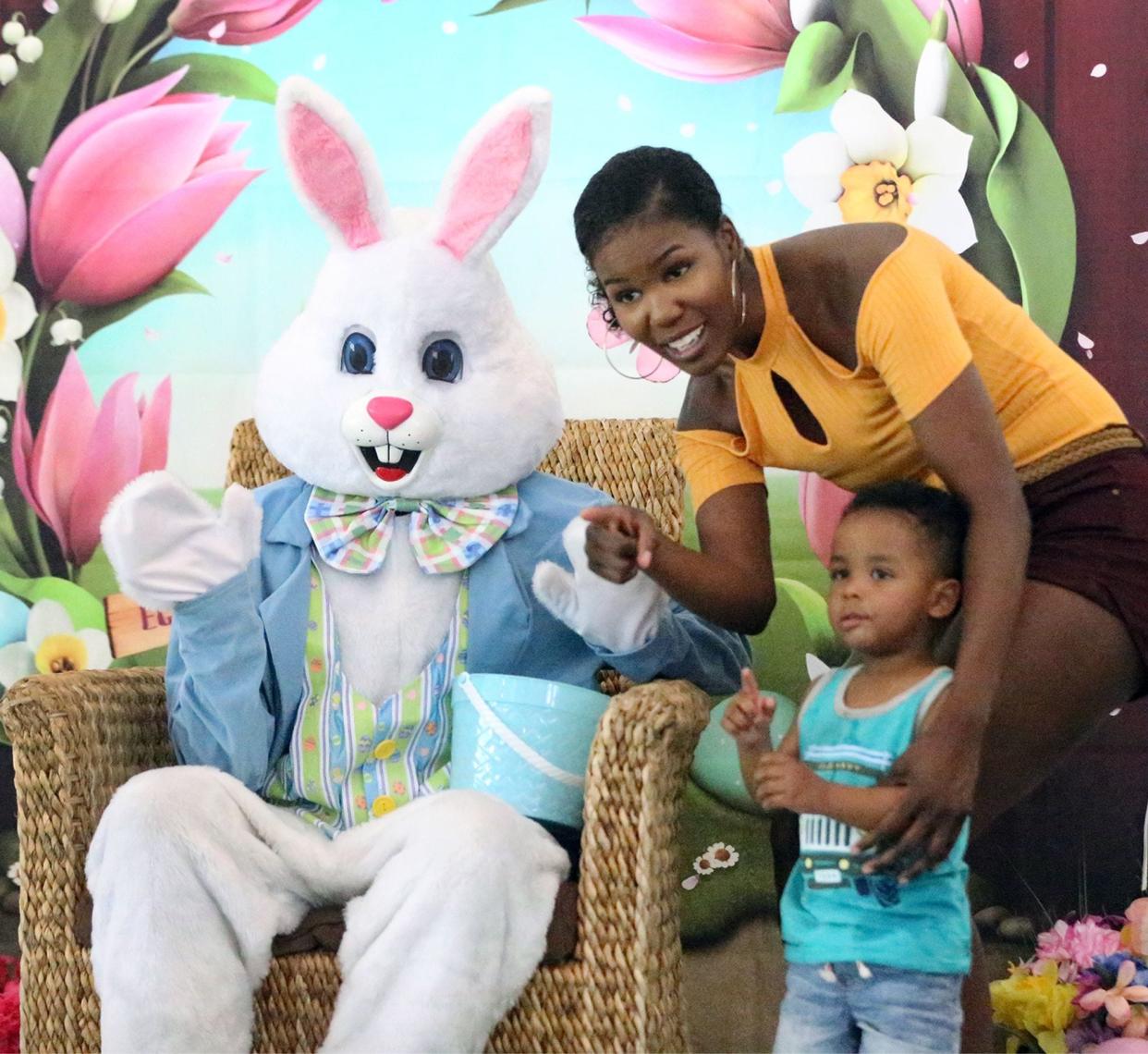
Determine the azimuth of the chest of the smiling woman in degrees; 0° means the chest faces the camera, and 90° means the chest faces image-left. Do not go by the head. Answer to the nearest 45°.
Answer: approximately 45°

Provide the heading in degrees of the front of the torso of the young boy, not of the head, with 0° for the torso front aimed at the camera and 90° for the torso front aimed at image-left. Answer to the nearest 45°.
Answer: approximately 45°
